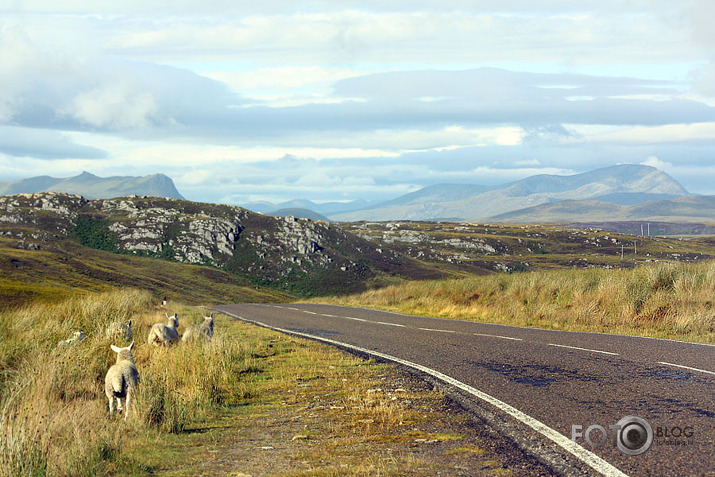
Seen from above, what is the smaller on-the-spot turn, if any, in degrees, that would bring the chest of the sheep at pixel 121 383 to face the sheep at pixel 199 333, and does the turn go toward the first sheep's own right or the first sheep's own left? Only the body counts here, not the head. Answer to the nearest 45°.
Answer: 0° — it already faces it

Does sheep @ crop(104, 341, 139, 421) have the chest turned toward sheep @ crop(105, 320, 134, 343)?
yes

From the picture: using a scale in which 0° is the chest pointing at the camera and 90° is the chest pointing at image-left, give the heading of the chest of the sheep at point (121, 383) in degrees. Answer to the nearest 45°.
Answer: approximately 180°

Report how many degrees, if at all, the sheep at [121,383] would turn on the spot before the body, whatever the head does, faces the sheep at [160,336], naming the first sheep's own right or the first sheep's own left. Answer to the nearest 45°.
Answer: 0° — it already faces it

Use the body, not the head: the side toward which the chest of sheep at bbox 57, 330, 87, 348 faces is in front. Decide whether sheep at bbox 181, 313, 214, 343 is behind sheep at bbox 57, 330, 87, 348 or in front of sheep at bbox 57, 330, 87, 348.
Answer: in front
